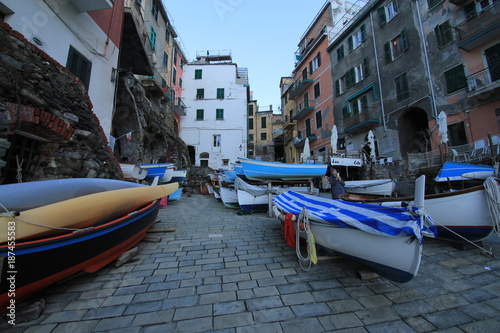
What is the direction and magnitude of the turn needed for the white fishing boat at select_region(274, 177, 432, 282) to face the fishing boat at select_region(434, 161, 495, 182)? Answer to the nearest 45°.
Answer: approximately 90° to its left

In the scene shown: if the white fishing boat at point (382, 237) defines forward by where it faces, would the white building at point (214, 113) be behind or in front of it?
behind

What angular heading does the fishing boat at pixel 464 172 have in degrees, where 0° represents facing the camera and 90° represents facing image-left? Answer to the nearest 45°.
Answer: approximately 90°

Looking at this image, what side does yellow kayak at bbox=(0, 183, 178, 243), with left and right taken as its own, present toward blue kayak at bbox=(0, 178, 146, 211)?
left

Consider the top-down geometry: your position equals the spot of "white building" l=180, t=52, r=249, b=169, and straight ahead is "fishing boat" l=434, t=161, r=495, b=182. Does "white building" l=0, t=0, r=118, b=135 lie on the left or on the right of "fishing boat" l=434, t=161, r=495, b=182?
right

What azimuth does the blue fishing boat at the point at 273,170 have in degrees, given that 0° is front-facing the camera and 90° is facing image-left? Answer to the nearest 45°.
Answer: approximately 90°

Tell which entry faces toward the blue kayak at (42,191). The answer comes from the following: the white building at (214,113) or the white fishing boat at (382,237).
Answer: the white building

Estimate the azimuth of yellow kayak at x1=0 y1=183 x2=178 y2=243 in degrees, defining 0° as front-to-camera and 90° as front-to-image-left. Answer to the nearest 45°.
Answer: approximately 225°

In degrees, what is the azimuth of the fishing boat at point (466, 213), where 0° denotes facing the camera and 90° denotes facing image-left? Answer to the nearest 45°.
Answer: approximately 315°

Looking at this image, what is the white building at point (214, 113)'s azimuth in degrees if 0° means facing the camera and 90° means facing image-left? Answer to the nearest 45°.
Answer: approximately 0°
